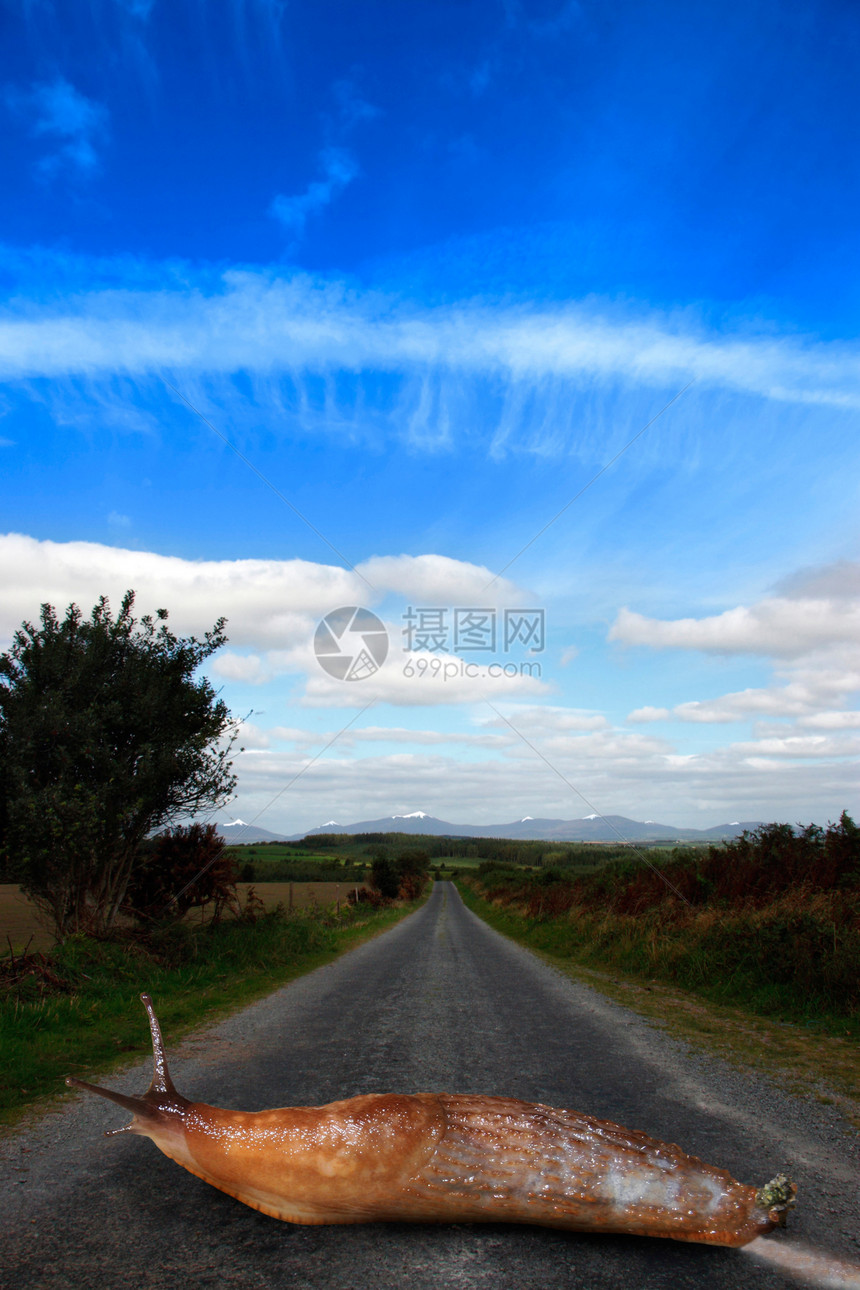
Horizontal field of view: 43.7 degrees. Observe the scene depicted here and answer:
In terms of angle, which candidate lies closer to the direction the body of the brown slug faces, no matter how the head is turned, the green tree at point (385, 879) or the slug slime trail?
the green tree

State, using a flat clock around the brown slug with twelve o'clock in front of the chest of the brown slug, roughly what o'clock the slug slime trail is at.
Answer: The slug slime trail is roughly at 6 o'clock from the brown slug.

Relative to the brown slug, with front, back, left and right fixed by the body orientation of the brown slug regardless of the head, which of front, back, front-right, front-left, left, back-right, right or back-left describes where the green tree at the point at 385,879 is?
right

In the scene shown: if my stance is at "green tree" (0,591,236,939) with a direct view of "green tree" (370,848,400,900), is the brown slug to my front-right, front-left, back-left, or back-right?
back-right

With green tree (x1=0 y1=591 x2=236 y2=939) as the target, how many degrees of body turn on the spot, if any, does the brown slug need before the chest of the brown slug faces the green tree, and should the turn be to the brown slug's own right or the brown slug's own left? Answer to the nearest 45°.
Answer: approximately 45° to the brown slug's own right

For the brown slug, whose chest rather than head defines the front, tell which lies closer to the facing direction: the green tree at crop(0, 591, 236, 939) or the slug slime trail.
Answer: the green tree

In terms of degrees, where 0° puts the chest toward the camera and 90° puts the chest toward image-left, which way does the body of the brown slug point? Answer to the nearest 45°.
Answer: approximately 90°
